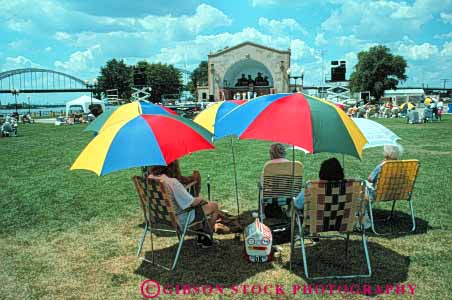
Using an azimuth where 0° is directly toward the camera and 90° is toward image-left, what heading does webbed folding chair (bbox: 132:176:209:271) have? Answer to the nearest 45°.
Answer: approximately 225°

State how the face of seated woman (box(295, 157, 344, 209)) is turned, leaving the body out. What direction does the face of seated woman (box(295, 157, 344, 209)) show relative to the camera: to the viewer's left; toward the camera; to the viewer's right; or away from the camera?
away from the camera

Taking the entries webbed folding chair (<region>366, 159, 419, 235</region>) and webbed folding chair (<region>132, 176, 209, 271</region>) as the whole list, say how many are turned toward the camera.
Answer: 0

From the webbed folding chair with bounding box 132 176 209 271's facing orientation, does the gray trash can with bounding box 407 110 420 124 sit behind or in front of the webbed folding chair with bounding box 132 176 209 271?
in front

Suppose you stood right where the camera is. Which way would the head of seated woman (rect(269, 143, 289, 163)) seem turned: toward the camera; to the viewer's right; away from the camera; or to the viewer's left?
away from the camera

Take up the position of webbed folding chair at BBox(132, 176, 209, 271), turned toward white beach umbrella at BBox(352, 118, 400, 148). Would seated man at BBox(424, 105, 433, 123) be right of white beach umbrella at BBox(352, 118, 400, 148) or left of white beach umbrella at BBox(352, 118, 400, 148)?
left

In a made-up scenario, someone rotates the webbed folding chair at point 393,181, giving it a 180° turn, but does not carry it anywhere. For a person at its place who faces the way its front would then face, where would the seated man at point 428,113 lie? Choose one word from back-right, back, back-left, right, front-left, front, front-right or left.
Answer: back-left

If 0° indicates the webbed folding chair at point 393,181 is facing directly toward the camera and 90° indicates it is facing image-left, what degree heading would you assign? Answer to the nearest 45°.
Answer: approximately 135°

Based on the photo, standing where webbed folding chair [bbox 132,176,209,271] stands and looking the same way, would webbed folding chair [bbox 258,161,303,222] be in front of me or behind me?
in front

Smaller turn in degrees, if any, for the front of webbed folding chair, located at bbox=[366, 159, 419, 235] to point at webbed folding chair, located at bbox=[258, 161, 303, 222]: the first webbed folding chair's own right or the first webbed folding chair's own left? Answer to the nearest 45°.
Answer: approximately 45° to the first webbed folding chair's own left

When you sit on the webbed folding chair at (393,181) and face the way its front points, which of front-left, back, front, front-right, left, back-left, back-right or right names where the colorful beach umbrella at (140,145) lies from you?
left

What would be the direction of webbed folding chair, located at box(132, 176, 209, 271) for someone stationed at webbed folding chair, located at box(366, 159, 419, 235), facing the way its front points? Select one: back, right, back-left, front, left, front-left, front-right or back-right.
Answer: left
